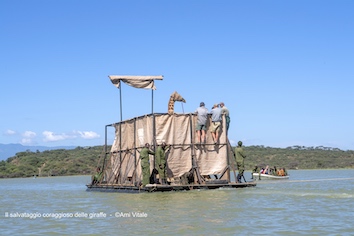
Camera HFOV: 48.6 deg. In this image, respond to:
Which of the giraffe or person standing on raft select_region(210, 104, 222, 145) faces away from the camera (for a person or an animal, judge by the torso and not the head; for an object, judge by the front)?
the person standing on raft

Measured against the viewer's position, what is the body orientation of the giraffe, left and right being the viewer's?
facing to the right of the viewer

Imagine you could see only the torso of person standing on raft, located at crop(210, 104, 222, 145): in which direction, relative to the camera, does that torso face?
away from the camera

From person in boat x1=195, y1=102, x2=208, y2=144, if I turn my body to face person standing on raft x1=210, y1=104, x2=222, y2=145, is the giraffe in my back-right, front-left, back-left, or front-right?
back-left

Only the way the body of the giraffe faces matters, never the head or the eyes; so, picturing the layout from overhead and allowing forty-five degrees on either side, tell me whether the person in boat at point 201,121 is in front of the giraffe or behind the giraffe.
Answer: in front

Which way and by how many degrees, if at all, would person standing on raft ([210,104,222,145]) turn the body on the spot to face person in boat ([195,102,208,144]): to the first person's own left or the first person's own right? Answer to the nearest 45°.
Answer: approximately 90° to the first person's own left

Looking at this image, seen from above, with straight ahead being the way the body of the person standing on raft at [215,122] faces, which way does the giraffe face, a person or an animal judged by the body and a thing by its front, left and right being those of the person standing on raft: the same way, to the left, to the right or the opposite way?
to the right

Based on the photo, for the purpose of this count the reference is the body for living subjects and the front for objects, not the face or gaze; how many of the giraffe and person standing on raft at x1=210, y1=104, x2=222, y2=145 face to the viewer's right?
1

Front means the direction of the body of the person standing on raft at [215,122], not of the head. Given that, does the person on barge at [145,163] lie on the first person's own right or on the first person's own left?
on the first person's own left
